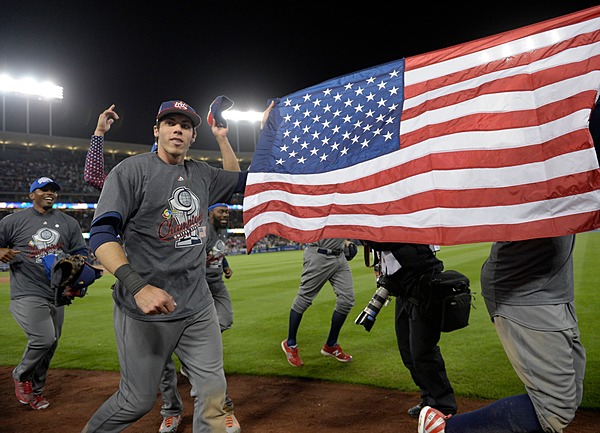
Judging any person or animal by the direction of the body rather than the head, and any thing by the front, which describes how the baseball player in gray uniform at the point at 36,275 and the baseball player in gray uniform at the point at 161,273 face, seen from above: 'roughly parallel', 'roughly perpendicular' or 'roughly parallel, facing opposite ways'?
roughly parallel

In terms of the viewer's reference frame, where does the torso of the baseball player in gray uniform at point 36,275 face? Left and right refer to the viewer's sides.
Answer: facing the viewer and to the right of the viewer

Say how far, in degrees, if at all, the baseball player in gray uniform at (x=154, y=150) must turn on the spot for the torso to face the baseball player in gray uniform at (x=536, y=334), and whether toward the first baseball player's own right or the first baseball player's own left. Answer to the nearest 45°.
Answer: approximately 45° to the first baseball player's own left

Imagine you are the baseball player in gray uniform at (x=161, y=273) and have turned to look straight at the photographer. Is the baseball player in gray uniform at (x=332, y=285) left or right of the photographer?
left

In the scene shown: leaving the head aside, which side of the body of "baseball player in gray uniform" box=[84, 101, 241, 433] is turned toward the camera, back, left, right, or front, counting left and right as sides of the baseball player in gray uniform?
front

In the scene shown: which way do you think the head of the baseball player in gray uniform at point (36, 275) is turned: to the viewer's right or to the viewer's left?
to the viewer's right

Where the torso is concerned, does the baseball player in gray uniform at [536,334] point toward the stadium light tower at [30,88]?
no

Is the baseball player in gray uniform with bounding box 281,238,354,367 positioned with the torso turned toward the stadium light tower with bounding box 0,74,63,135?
no

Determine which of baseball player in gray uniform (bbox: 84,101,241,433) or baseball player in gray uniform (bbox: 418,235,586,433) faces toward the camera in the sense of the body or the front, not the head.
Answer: baseball player in gray uniform (bbox: 84,101,241,433)
